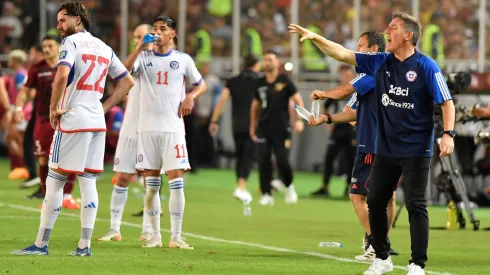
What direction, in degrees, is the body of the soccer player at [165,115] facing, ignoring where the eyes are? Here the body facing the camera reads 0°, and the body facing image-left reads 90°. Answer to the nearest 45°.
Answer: approximately 0°

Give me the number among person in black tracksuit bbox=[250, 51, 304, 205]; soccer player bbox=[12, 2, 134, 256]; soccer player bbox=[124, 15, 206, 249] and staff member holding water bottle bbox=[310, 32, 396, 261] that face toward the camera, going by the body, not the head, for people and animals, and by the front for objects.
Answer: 2

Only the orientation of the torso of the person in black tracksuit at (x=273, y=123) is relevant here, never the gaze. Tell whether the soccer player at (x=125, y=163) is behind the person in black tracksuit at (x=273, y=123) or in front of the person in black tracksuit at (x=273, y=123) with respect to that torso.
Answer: in front

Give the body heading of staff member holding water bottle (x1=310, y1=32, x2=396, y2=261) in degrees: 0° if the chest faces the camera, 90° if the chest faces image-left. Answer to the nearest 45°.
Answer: approximately 90°

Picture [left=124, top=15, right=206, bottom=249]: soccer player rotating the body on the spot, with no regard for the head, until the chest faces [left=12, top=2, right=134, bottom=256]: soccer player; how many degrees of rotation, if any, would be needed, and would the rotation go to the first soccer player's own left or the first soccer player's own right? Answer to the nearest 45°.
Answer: approximately 45° to the first soccer player's own right

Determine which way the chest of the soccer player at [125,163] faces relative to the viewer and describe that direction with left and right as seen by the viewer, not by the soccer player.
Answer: facing the viewer and to the left of the viewer

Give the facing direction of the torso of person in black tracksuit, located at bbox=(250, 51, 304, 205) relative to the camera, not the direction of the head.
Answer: toward the camera
